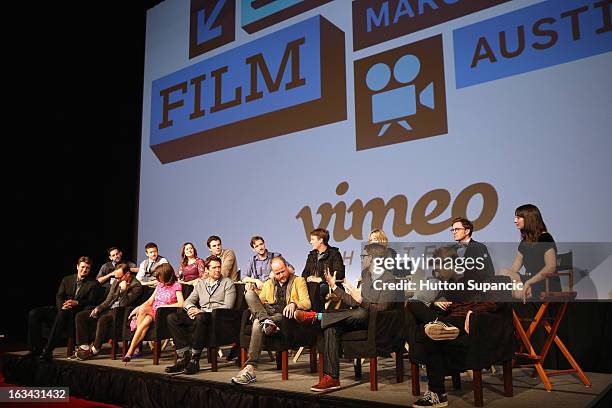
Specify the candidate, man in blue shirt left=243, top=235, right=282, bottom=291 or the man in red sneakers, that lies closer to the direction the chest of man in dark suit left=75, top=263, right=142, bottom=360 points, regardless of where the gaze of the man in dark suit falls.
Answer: the man in red sneakers

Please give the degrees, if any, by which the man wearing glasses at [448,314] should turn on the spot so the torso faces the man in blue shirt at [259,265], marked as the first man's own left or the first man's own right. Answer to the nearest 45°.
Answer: approximately 90° to the first man's own right

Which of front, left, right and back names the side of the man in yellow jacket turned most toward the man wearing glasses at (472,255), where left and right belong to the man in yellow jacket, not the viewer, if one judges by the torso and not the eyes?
left

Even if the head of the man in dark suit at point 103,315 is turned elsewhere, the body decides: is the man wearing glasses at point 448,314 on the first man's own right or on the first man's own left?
on the first man's own left

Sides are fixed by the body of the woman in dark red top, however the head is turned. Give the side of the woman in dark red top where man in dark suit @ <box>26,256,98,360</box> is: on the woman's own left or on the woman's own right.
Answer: on the woman's own right

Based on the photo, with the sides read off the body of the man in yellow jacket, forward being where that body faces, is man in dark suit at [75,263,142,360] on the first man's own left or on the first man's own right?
on the first man's own right

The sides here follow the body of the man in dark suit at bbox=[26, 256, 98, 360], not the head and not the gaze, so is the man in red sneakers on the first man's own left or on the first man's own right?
on the first man's own left

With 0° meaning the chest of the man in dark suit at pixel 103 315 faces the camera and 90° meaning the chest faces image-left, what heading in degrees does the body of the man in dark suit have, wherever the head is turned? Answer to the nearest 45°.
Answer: approximately 45°

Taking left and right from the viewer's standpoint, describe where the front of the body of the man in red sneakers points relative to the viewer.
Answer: facing to the left of the viewer

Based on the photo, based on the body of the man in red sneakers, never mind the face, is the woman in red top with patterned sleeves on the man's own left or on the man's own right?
on the man's own right

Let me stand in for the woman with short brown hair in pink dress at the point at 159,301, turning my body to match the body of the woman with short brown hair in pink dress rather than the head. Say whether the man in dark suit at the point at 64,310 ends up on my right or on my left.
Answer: on my right
